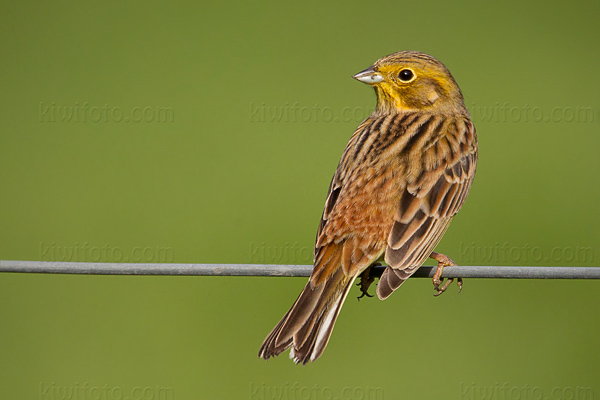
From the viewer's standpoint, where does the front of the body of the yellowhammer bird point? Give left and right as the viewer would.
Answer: facing away from the viewer and to the right of the viewer
